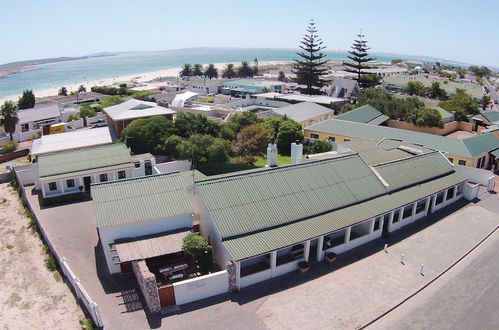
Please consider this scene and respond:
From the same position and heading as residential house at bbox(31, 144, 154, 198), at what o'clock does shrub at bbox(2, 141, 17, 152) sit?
The shrub is roughly at 5 o'clock from the residential house.

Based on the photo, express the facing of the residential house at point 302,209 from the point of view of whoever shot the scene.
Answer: facing the viewer and to the right of the viewer

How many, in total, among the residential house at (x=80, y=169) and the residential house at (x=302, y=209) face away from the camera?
0

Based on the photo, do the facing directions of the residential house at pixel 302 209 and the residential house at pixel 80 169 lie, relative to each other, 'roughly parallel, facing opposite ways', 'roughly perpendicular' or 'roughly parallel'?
roughly parallel

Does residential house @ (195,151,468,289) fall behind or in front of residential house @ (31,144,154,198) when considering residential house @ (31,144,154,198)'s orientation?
in front

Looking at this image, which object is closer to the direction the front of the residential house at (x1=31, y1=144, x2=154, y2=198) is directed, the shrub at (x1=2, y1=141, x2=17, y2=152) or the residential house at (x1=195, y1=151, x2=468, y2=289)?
the residential house

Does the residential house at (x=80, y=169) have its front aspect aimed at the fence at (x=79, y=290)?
yes

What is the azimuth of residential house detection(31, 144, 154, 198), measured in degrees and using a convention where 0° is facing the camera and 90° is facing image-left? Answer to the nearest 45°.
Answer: approximately 0°

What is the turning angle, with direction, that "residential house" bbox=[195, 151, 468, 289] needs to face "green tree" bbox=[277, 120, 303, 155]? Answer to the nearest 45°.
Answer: approximately 135° to its left

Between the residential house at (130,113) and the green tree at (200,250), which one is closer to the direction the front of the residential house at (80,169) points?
the green tree

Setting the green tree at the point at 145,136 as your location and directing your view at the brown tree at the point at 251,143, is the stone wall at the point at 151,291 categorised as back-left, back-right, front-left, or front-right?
front-right

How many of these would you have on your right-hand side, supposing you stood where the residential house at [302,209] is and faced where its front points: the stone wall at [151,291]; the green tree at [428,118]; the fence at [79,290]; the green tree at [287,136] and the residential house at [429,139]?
2

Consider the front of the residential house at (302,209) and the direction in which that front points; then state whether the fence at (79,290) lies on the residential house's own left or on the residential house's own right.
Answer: on the residential house's own right

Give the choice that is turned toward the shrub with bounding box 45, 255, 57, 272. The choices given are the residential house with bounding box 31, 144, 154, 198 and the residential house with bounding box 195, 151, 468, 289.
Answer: the residential house with bounding box 31, 144, 154, 198

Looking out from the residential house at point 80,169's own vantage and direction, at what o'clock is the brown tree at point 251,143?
The brown tree is roughly at 9 o'clock from the residential house.

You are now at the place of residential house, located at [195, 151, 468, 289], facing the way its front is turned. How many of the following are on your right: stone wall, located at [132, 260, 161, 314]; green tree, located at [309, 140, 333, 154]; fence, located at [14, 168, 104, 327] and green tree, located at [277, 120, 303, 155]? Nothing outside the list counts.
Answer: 2

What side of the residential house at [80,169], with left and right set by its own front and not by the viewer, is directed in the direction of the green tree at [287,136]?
left
